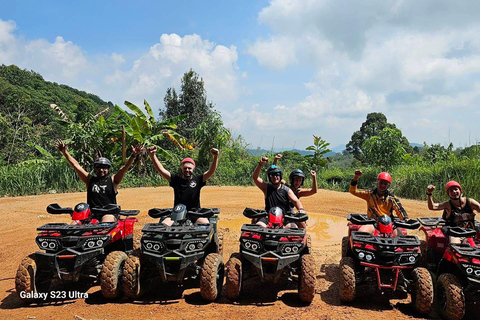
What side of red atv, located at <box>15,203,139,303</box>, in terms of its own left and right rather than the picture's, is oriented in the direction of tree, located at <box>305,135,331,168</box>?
back

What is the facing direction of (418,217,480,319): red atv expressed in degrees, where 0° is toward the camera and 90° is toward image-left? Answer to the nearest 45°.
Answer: approximately 315°

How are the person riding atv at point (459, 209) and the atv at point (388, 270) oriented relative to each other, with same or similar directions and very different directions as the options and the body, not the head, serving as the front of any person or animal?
same or similar directions

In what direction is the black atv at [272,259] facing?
toward the camera

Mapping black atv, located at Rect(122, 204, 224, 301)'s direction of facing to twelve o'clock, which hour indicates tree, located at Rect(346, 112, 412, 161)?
The tree is roughly at 7 o'clock from the black atv.

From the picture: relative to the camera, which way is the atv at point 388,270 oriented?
toward the camera

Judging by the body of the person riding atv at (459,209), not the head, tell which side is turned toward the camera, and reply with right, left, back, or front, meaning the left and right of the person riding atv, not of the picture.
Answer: front

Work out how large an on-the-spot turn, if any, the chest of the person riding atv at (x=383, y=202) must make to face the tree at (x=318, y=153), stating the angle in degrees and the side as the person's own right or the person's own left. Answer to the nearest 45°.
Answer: approximately 180°

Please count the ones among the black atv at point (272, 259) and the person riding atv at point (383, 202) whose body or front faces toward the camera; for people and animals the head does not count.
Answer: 2

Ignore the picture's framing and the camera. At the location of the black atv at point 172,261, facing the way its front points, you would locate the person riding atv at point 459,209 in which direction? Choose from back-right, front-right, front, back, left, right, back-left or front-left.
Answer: left

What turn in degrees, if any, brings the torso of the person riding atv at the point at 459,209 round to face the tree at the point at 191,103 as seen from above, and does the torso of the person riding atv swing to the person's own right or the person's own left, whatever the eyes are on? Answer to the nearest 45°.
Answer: approximately 135° to the person's own right

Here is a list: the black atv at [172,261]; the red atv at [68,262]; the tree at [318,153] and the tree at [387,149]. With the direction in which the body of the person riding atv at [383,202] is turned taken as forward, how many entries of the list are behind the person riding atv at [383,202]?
2

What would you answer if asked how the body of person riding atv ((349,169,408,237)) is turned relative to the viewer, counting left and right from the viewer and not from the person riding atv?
facing the viewer
